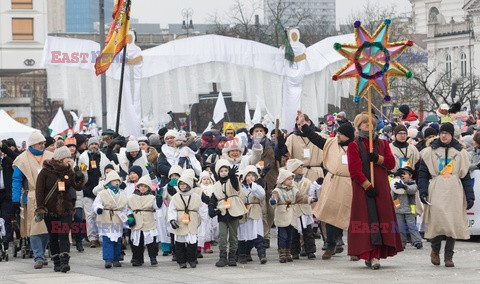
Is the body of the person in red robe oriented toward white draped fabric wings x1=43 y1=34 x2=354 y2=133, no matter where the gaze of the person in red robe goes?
no

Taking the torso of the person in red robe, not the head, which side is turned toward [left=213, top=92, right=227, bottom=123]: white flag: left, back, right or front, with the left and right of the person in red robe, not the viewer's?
back

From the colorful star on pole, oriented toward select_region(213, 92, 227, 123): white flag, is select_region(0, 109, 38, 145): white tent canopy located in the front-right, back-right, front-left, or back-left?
front-left

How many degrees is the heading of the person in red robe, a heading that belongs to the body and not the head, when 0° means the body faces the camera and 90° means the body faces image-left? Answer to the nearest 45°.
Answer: approximately 0°
